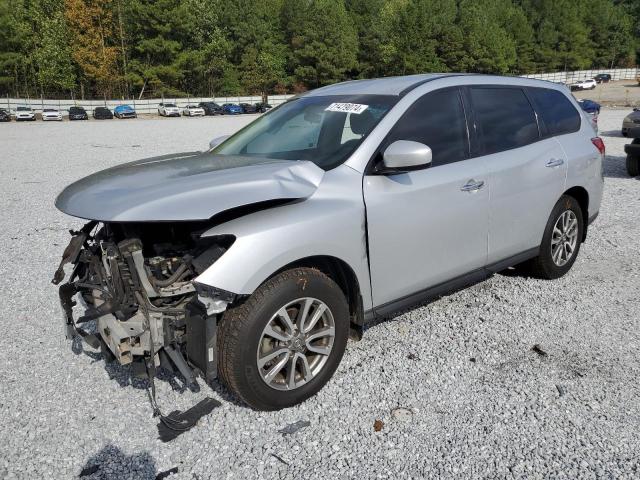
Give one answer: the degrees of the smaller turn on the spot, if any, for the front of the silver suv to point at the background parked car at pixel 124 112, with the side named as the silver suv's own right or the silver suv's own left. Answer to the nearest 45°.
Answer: approximately 135° to the silver suv's own right

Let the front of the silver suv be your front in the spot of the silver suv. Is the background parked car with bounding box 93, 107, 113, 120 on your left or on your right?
on your right

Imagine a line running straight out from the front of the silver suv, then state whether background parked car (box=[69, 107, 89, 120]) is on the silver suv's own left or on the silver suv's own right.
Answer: on the silver suv's own right

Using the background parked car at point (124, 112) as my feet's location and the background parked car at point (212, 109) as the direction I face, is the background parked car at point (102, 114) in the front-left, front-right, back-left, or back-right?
back-right

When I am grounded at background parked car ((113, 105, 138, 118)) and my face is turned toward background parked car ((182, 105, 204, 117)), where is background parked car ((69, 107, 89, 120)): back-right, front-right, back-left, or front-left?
back-right

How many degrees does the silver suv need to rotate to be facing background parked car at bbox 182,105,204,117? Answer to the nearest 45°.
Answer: approximately 135° to its right

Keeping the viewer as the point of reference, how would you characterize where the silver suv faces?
facing the viewer and to the left of the viewer

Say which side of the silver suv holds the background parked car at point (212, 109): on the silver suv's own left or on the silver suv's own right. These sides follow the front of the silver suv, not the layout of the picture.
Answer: on the silver suv's own right
